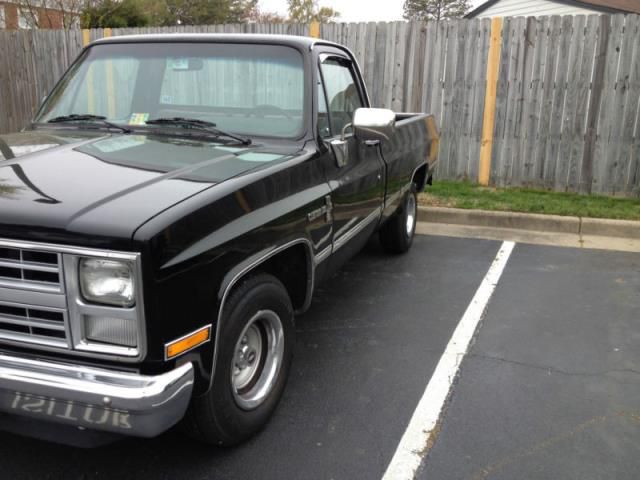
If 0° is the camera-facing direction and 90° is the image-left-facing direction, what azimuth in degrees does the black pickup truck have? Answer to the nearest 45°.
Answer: approximately 45°

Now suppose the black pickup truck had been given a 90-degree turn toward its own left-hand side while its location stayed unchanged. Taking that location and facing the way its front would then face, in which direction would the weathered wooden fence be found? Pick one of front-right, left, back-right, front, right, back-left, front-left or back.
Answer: left
